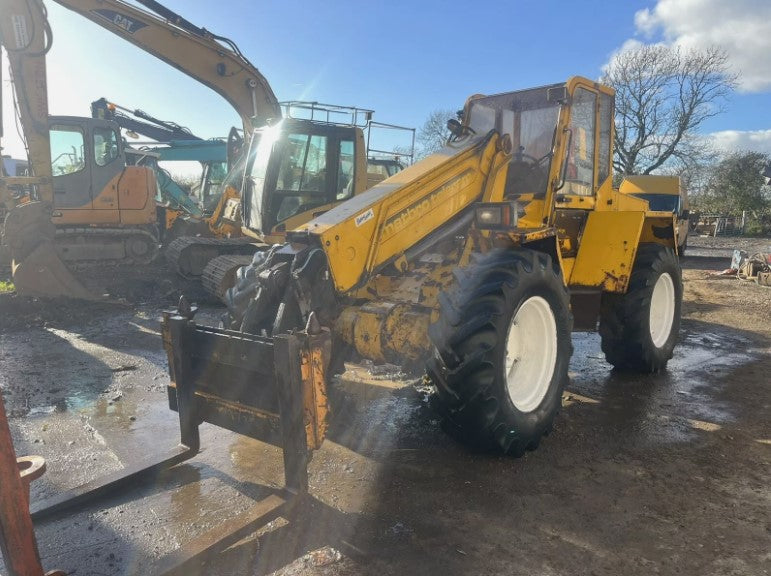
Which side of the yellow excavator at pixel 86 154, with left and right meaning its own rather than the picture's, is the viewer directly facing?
left

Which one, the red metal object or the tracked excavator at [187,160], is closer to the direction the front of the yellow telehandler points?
the red metal object

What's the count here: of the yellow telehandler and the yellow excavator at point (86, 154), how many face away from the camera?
0

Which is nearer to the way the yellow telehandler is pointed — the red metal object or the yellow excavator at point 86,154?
the red metal object

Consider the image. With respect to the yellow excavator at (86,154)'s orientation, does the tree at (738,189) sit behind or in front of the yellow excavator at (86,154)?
behind

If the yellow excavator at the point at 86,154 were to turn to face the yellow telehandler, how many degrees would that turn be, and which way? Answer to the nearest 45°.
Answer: approximately 90° to its left

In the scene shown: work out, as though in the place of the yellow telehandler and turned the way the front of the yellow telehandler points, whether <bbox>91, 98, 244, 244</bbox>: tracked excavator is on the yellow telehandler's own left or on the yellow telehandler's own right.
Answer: on the yellow telehandler's own right

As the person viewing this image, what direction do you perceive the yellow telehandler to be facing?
facing the viewer and to the left of the viewer

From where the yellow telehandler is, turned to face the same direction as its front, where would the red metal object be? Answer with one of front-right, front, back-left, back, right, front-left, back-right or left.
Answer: front

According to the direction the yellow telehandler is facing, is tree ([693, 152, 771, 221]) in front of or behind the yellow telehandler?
behind

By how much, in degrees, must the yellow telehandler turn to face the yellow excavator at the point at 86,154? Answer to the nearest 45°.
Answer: approximately 90° to its right

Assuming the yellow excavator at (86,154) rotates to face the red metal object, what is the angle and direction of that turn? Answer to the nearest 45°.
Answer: approximately 90° to its left

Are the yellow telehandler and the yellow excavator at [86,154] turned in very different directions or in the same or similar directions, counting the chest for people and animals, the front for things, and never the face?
same or similar directions

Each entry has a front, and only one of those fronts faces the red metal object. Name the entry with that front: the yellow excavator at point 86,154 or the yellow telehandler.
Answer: the yellow telehandler
